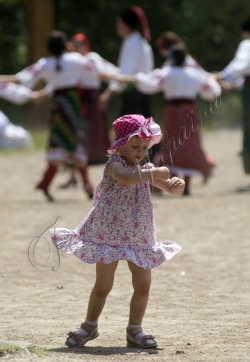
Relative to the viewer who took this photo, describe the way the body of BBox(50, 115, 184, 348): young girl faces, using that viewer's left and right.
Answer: facing the viewer and to the right of the viewer
